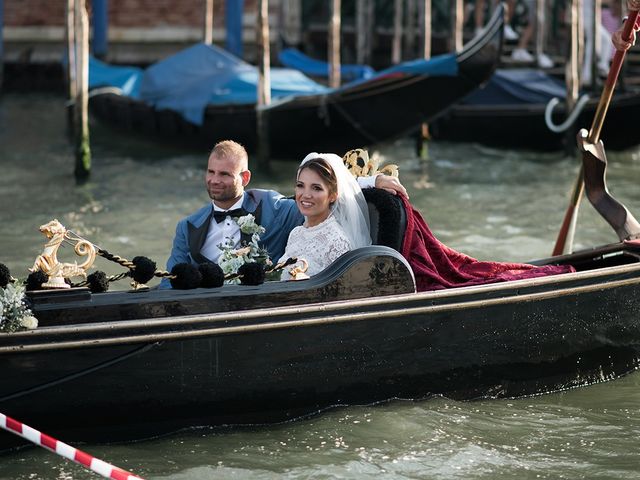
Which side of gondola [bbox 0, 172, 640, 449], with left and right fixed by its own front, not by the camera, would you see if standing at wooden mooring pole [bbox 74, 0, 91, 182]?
right

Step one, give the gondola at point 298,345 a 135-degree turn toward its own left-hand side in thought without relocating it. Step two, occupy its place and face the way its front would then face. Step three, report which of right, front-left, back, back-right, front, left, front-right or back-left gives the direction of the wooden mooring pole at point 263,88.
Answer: back-left

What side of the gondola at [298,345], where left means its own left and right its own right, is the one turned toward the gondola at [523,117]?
right

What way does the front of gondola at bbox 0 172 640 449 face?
to the viewer's left
